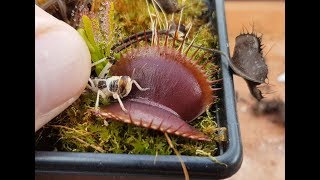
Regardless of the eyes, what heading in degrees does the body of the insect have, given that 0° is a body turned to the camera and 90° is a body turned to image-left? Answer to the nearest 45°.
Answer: approximately 270°
